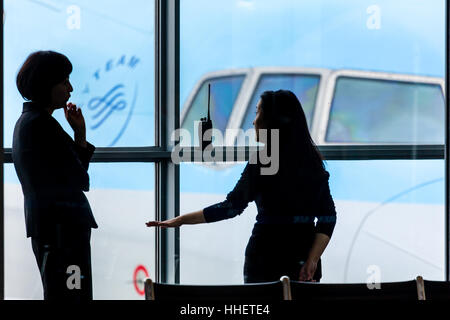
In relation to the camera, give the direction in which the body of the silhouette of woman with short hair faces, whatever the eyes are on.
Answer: to the viewer's right

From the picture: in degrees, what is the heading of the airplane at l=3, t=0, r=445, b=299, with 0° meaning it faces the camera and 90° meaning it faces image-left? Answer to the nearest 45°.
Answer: approximately 315°

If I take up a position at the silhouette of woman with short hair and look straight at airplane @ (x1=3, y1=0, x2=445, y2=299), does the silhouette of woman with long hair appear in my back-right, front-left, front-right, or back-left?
front-right

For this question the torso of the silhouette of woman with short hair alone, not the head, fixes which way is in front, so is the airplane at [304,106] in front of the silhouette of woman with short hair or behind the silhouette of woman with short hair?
in front

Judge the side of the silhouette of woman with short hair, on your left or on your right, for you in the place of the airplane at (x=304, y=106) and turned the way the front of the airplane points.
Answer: on your right

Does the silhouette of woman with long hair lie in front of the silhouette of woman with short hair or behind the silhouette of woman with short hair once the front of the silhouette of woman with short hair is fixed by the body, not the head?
in front

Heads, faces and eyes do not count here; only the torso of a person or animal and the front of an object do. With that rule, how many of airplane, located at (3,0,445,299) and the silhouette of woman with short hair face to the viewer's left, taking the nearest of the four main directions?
0
